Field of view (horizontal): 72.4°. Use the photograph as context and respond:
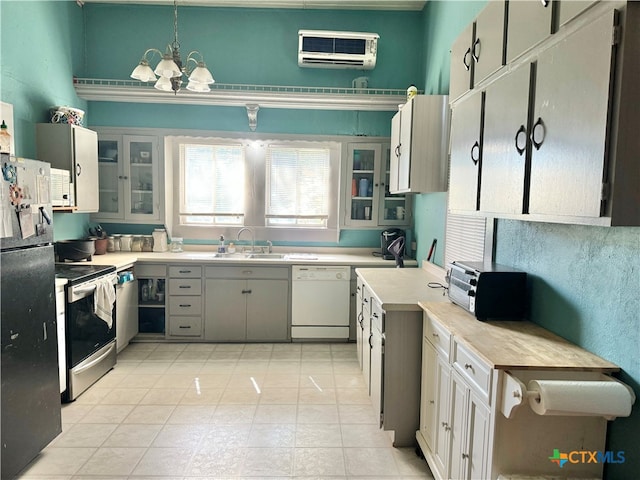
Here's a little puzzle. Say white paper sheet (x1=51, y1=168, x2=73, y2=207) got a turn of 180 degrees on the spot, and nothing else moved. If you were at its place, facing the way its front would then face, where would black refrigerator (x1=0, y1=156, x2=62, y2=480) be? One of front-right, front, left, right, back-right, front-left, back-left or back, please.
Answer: back-left

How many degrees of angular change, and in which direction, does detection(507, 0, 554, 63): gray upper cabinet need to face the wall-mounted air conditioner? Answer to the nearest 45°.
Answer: approximately 90° to its right

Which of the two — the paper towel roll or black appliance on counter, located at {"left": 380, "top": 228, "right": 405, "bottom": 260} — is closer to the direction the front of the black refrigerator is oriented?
the paper towel roll

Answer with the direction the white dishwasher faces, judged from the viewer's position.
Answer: facing the viewer

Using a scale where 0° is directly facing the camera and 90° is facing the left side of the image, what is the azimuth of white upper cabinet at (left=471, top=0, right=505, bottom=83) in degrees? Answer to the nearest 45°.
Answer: approximately 45°

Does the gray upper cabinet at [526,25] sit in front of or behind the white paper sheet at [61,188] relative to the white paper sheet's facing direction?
in front

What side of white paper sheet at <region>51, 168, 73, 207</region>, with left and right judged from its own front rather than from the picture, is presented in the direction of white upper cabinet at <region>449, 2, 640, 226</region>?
front

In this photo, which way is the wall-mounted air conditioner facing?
toward the camera

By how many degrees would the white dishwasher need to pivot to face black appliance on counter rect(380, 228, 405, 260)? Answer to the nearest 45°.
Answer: approximately 90° to its left

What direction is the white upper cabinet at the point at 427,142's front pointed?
to the viewer's left
